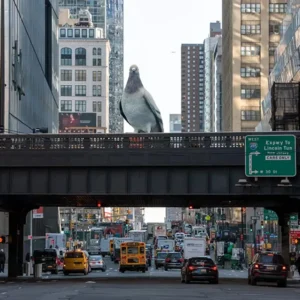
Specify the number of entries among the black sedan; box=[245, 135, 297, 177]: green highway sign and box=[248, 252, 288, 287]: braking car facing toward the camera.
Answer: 1

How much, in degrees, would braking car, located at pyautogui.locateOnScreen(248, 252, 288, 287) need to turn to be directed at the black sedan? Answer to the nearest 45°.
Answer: approximately 45° to its left

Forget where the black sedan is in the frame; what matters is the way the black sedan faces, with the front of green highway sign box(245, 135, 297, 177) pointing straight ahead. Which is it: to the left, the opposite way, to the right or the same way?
the opposite way

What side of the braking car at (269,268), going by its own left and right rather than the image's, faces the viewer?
back

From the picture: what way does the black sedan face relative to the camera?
away from the camera

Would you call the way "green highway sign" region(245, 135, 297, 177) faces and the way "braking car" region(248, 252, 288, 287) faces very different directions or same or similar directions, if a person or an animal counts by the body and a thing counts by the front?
very different directions
